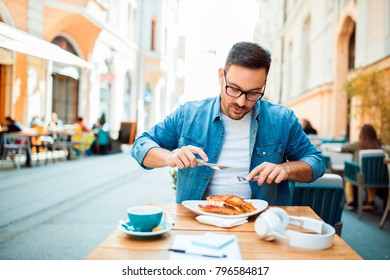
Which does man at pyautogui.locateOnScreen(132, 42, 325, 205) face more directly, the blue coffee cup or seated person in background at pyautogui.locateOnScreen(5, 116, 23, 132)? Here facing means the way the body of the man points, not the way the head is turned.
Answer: the blue coffee cup

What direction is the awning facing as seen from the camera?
to the viewer's right

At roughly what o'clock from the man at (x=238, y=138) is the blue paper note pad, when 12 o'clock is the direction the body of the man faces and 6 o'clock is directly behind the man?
The blue paper note pad is roughly at 12 o'clock from the man.

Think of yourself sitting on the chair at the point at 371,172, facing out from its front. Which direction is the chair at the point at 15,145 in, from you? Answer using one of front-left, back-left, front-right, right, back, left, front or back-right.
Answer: front-left

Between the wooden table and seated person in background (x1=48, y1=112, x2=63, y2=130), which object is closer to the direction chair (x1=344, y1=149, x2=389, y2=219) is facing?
the seated person in background

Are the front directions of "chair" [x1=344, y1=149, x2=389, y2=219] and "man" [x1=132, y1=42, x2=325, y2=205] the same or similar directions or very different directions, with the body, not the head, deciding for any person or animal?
very different directions

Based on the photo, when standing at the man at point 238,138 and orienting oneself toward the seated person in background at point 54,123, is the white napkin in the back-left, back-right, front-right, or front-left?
back-left

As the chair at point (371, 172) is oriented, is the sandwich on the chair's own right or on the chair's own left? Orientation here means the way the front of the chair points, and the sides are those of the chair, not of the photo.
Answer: on the chair's own left

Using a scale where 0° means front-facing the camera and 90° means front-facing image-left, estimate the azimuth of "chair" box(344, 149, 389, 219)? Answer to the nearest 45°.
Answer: approximately 135°

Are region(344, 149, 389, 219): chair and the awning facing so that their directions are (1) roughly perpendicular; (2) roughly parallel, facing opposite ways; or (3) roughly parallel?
roughly perpendicular

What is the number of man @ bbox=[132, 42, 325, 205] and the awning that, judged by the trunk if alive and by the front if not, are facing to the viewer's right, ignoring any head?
1

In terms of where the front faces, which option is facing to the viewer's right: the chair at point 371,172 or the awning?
the awning

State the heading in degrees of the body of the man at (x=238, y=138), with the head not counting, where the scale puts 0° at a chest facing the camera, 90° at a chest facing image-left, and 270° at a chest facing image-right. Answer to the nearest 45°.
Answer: approximately 0°

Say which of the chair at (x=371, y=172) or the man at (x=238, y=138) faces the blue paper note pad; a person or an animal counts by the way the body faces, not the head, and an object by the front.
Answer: the man

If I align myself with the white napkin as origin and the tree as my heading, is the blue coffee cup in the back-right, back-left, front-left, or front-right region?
back-left

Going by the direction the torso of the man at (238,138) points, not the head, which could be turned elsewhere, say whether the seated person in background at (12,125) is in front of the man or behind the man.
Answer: behind
